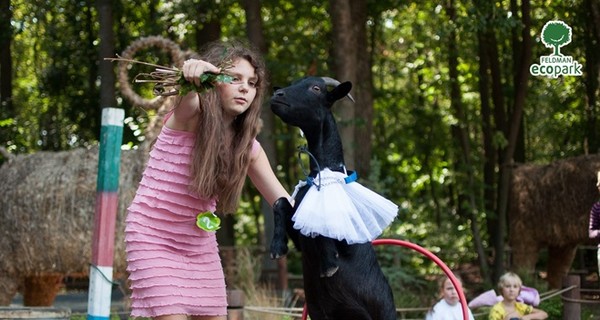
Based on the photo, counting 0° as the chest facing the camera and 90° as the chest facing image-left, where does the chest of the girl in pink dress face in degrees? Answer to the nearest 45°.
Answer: approximately 315°

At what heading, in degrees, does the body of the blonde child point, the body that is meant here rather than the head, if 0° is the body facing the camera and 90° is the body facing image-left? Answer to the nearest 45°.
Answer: approximately 0°

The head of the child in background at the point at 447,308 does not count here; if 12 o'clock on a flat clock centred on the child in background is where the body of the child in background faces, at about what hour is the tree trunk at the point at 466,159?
The tree trunk is roughly at 6 o'clock from the child in background.

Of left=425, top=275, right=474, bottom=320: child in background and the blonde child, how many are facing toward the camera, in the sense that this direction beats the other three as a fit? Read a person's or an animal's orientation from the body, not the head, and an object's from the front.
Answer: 2

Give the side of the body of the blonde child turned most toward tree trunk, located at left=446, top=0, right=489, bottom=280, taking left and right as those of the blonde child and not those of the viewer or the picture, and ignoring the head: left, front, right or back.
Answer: back

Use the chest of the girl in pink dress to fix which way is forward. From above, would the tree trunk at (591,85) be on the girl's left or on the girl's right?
on the girl's left

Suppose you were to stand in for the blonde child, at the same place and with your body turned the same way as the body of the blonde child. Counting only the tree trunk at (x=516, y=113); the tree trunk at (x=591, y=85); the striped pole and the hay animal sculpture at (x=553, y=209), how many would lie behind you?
3

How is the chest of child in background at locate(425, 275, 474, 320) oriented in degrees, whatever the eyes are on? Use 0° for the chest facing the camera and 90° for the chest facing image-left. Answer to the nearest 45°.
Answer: approximately 0°

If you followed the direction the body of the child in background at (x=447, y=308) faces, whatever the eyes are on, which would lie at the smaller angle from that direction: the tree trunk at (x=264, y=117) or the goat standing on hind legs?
the goat standing on hind legs

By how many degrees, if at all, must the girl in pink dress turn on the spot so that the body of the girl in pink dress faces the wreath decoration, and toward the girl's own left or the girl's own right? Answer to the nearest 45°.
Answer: approximately 135° to the girl's own left
